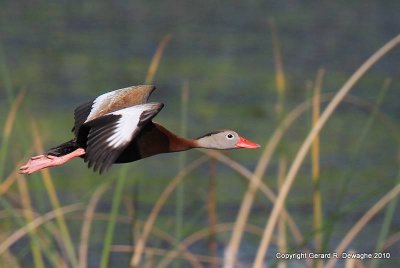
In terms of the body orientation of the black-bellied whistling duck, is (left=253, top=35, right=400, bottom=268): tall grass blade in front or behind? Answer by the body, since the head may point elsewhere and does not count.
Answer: in front

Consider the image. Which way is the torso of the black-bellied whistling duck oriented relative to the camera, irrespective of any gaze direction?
to the viewer's right
